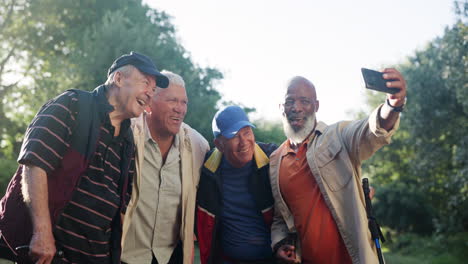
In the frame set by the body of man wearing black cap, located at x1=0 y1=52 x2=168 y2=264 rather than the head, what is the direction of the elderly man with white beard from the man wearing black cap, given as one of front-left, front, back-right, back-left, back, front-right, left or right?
front-left

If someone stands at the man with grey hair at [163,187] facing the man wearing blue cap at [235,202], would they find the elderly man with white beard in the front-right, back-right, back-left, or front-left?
front-right

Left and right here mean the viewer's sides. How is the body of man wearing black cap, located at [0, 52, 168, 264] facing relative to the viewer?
facing the viewer and to the right of the viewer

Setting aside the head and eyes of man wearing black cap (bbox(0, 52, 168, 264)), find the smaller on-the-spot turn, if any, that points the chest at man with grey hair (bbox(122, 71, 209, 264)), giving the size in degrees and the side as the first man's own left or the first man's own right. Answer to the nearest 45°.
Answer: approximately 90° to the first man's own left

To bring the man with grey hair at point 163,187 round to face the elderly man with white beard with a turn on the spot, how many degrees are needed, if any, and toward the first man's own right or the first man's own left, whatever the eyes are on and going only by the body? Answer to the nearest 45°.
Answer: approximately 90° to the first man's own left

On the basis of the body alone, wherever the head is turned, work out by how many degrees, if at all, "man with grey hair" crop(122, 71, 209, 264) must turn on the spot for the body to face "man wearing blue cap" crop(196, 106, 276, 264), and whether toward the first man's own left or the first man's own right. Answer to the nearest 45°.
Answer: approximately 90° to the first man's own left

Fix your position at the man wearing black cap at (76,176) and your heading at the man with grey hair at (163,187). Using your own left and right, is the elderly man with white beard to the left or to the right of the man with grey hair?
right

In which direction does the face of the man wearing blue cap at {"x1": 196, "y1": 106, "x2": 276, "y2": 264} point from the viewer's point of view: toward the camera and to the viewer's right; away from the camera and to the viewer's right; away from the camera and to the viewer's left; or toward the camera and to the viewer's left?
toward the camera and to the viewer's right

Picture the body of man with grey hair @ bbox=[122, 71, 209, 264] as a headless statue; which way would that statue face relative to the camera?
toward the camera

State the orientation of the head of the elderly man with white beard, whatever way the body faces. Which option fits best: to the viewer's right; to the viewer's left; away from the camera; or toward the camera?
toward the camera

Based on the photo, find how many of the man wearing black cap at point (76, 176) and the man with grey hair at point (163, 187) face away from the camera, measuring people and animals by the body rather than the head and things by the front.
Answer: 0
